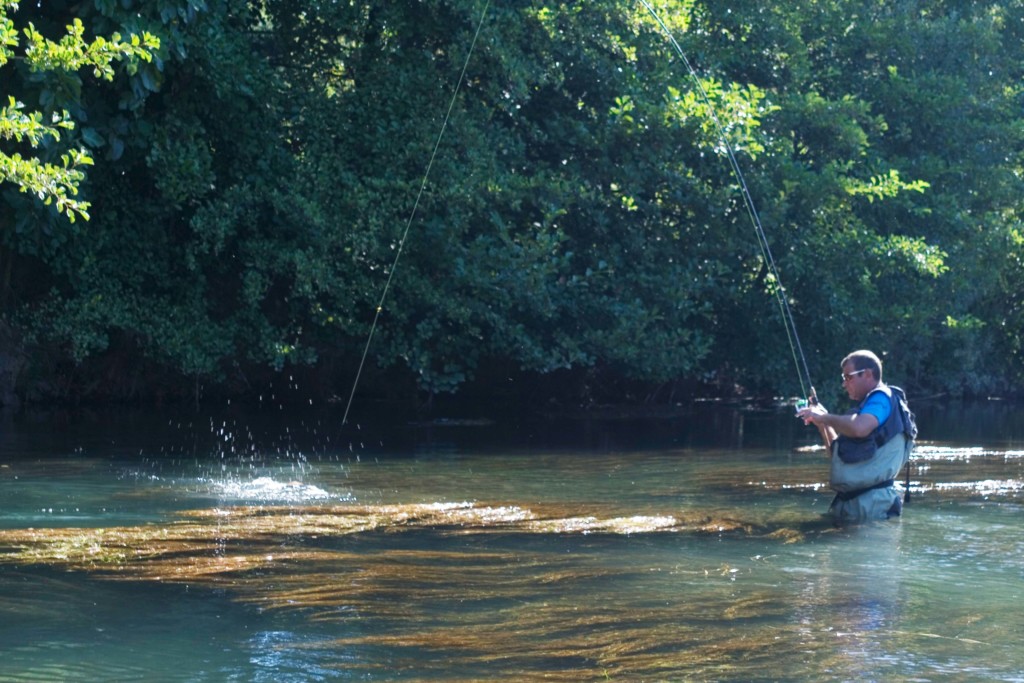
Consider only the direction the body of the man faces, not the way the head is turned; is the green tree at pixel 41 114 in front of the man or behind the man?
in front

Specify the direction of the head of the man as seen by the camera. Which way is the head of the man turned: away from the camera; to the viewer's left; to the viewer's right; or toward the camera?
to the viewer's left

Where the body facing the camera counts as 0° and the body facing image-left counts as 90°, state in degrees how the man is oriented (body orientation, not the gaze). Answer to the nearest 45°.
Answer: approximately 90°
